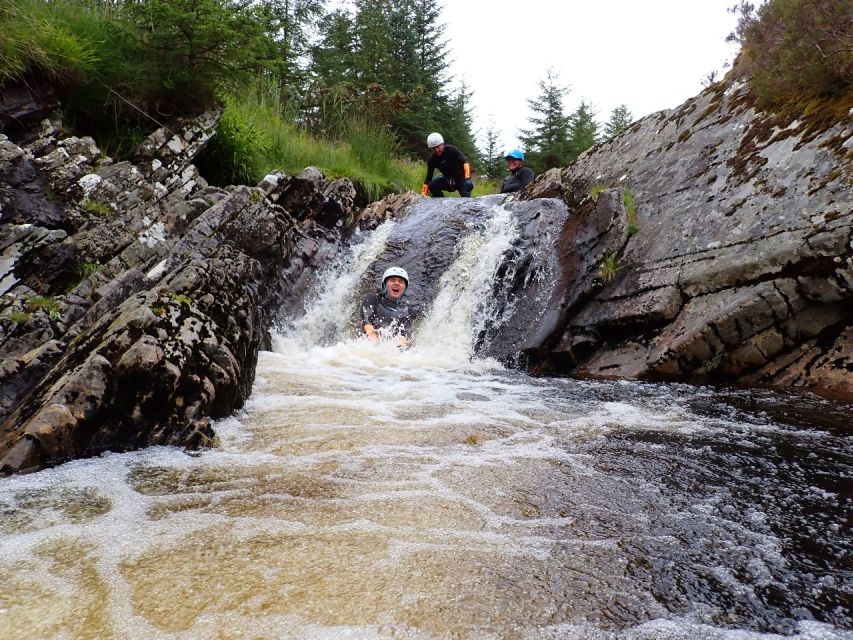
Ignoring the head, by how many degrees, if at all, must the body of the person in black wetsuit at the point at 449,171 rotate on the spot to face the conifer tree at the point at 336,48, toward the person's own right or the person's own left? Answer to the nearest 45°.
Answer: approximately 135° to the person's own right

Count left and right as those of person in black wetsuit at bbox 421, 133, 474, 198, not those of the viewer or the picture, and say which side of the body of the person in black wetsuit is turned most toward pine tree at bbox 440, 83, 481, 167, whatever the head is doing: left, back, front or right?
back

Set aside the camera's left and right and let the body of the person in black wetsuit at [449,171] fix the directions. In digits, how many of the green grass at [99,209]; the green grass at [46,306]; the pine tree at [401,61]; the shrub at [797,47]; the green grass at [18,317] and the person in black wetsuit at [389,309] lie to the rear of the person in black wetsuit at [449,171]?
1

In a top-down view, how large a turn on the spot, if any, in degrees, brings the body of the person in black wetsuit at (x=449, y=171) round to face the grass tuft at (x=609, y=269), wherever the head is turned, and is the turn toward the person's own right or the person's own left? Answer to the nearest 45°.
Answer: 0° — they already face it

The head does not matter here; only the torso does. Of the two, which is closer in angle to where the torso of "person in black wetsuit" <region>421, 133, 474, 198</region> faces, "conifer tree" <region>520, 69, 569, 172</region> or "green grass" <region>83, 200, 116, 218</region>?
the green grass

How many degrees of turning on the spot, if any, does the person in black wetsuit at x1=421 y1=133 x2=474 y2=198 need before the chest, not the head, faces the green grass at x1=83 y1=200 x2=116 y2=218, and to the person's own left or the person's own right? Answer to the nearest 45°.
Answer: approximately 45° to the person's own right

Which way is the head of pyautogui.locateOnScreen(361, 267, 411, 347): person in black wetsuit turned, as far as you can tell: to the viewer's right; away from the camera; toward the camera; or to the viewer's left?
toward the camera

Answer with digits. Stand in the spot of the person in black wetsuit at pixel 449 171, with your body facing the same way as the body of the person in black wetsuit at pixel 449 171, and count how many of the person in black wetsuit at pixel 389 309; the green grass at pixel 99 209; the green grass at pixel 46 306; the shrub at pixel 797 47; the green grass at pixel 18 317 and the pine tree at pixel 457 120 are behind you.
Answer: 1

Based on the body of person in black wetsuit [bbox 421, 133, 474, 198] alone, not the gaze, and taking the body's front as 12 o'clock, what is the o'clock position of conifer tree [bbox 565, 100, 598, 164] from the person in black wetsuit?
The conifer tree is roughly at 7 o'clock from the person in black wetsuit.

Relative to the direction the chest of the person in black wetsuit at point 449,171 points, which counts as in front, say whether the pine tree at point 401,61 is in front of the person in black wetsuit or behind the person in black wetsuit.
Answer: behind

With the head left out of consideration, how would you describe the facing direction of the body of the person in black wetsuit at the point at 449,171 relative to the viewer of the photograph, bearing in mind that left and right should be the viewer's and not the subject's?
facing the viewer

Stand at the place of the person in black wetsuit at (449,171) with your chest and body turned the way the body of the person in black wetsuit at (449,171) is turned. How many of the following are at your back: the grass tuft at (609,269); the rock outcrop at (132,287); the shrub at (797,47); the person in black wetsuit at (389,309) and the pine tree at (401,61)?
1

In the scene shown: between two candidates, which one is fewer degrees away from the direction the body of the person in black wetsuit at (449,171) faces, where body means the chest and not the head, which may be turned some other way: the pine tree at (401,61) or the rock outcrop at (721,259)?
the rock outcrop

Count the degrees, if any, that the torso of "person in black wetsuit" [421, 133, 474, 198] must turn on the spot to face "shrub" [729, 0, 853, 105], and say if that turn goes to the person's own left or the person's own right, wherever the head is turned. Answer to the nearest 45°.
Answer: approximately 45° to the person's own left

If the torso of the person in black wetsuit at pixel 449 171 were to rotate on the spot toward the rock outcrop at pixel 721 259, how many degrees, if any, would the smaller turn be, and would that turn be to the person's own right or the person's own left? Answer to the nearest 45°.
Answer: approximately 45° to the person's own left

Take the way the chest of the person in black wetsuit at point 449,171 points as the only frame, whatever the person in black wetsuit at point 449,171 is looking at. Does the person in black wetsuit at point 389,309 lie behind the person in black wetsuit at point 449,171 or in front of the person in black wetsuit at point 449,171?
in front
